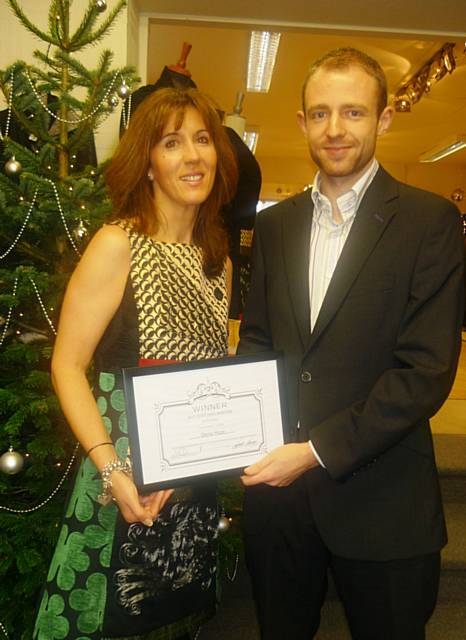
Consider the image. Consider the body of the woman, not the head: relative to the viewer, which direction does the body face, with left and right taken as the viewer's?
facing the viewer and to the right of the viewer

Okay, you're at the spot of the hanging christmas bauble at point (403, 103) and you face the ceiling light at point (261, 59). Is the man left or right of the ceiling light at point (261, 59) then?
left

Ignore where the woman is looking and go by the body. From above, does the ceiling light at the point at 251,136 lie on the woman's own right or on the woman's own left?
on the woman's own left

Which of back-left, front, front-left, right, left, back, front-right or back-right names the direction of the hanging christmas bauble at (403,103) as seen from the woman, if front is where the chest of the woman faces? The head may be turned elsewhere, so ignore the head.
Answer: left

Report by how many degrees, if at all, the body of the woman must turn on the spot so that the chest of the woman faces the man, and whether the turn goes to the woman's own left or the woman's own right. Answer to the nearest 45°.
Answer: approximately 45° to the woman's own left

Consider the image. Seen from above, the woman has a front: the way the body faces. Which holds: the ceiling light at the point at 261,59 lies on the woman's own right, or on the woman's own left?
on the woman's own left
